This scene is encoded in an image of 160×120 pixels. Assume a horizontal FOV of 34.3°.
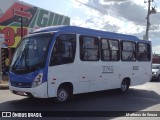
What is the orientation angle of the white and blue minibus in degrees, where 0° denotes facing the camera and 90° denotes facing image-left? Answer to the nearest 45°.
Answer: approximately 45°
